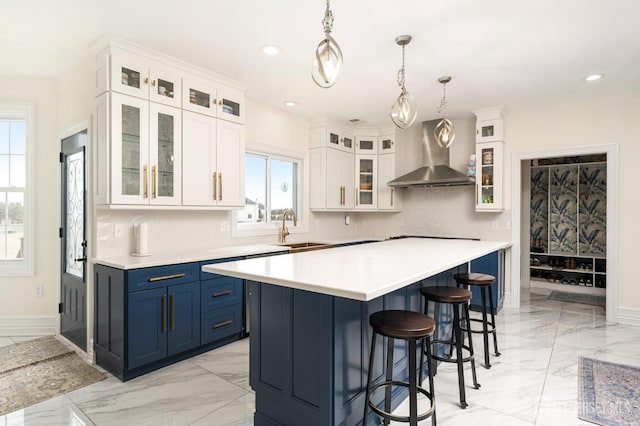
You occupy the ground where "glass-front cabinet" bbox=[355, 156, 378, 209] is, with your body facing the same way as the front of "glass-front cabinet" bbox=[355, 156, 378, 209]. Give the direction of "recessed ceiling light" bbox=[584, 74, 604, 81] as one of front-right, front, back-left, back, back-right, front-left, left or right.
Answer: front-left

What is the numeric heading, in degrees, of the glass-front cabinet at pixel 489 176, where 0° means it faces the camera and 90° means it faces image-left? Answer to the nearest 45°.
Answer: approximately 45°

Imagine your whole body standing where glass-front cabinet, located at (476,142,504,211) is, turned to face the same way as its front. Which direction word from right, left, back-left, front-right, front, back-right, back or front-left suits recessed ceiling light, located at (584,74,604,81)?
left

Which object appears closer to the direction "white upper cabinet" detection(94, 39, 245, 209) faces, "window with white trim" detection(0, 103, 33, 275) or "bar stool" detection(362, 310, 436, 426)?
the bar stool

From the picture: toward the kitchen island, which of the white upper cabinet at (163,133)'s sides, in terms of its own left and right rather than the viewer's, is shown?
front

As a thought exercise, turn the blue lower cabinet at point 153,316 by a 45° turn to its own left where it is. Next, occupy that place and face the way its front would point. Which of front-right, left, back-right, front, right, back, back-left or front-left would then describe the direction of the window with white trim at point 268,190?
front-left

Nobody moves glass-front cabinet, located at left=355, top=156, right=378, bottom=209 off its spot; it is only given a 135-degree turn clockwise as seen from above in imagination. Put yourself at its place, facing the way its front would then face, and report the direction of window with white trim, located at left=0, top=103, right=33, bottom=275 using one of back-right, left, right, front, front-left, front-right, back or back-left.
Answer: left

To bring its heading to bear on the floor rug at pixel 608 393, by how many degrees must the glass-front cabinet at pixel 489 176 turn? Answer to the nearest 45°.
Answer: approximately 45° to its left

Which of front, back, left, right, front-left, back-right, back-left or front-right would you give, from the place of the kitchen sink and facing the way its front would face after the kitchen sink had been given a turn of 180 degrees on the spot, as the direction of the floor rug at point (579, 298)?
back-right

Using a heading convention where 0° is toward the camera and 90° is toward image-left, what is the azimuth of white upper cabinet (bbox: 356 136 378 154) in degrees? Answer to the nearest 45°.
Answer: approximately 0°

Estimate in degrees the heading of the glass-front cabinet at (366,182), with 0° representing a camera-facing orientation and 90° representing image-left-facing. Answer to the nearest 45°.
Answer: approximately 0°
